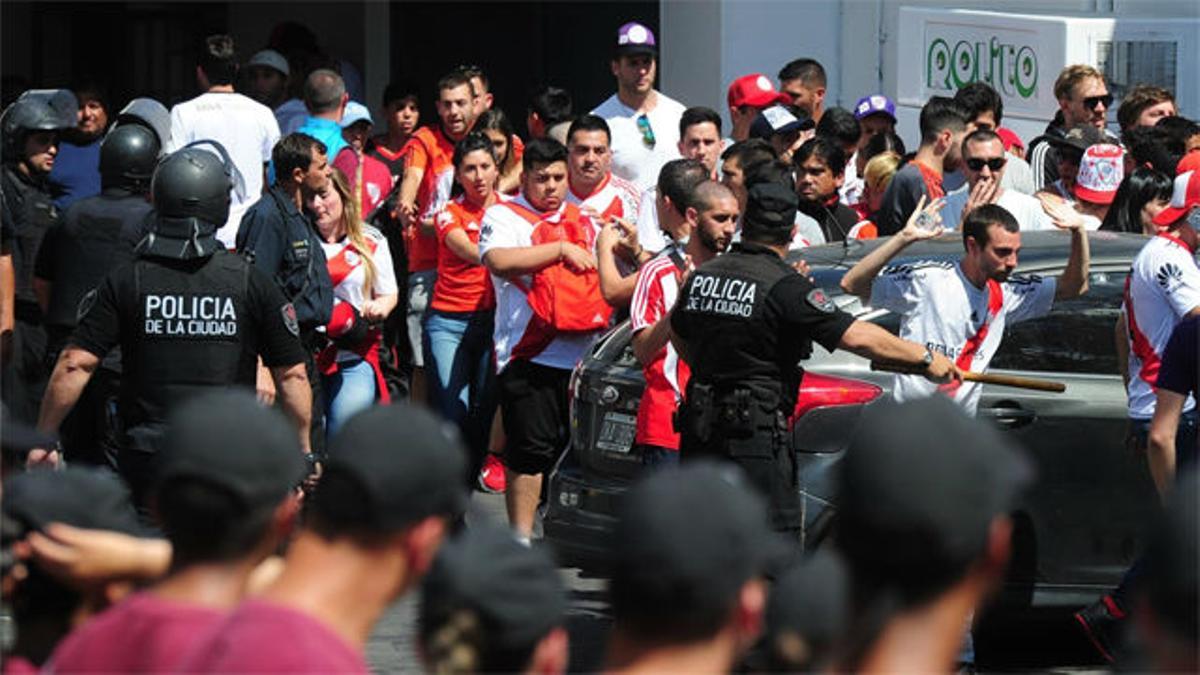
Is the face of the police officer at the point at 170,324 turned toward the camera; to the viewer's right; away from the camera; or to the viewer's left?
away from the camera

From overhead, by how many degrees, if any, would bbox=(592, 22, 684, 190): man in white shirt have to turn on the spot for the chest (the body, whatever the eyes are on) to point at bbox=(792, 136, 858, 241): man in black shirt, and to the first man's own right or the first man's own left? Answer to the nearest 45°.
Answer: approximately 45° to the first man's own left

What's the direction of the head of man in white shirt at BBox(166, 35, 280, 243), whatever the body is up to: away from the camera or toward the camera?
away from the camera

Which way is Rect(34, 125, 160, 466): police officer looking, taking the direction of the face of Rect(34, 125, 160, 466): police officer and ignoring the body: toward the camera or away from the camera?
away from the camera

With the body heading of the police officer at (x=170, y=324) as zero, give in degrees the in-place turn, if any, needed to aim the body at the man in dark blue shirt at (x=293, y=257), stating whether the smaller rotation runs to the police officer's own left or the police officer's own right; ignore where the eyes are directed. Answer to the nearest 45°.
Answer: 0° — they already face them

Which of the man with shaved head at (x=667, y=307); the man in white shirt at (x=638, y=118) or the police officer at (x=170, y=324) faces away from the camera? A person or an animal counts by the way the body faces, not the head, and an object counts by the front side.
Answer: the police officer

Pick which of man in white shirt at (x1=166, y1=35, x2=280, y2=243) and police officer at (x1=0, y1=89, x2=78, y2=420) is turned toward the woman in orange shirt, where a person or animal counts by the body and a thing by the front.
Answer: the police officer

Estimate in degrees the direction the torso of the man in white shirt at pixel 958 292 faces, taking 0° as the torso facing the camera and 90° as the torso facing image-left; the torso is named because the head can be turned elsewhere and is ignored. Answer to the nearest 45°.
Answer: approximately 315°

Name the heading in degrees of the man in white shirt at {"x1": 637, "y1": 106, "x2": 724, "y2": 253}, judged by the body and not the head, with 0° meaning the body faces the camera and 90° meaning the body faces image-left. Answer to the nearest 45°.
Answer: approximately 0°
